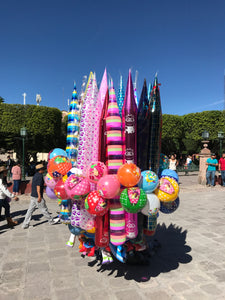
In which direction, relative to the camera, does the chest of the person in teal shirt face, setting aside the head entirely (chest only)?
toward the camera

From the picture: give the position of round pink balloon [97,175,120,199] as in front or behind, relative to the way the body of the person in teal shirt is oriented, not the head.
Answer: in front

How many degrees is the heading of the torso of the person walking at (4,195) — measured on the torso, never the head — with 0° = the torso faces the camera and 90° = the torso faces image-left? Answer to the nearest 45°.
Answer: approximately 270°

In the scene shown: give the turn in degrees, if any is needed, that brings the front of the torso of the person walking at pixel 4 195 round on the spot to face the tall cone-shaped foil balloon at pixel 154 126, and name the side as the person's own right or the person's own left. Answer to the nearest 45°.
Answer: approximately 45° to the person's own right

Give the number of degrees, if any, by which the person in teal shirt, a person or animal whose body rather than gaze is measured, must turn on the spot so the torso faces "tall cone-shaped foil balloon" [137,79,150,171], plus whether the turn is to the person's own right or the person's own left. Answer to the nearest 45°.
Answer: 0° — they already face it

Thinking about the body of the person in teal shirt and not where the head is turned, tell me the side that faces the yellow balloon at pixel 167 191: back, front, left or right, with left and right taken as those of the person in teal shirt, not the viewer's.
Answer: front

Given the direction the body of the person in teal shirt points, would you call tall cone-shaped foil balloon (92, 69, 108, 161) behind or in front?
in front

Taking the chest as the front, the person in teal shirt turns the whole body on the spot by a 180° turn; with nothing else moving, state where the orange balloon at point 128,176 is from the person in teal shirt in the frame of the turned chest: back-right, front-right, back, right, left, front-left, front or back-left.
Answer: back

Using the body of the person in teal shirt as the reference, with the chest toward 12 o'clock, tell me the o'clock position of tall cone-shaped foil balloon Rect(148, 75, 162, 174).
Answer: The tall cone-shaped foil balloon is roughly at 12 o'clock from the person in teal shirt.

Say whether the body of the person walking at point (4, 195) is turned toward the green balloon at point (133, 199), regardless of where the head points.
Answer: no

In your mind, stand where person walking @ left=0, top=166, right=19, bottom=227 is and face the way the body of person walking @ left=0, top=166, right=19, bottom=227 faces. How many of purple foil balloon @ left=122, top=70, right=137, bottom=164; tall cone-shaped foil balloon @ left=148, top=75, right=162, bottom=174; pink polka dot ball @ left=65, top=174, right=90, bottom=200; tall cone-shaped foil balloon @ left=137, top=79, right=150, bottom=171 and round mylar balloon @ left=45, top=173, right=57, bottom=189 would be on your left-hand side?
0

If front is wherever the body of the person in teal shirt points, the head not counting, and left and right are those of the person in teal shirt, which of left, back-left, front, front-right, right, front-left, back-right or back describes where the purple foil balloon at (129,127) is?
front

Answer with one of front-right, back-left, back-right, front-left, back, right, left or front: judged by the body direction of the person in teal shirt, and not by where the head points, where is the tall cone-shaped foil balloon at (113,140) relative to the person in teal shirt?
front

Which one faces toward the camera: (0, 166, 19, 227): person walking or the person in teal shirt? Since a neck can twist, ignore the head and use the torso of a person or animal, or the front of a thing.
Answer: the person in teal shirt

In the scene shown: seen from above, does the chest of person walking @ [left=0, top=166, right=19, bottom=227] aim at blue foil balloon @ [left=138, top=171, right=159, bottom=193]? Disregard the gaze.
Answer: no
